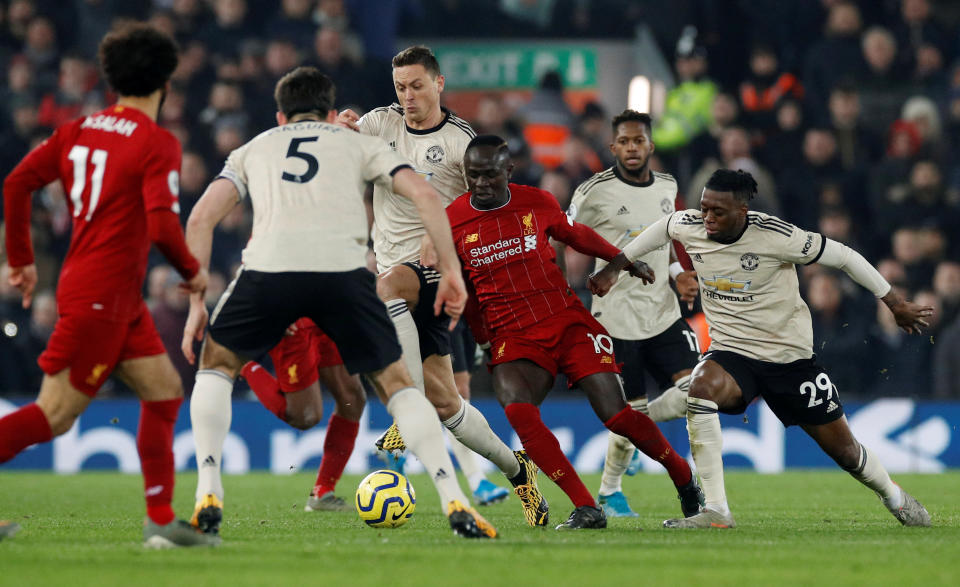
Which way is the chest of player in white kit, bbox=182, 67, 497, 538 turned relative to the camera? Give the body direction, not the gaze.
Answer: away from the camera

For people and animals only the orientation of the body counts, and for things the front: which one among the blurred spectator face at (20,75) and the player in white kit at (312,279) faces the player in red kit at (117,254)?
the blurred spectator face

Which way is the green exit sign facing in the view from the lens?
facing the viewer

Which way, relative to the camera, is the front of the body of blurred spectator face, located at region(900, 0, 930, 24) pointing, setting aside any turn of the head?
toward the camera

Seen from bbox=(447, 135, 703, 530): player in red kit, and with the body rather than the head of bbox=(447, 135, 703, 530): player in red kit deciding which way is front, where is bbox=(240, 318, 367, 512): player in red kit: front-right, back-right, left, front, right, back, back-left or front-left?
back-right

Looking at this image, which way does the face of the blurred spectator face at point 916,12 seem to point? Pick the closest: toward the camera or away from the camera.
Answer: toward the camera

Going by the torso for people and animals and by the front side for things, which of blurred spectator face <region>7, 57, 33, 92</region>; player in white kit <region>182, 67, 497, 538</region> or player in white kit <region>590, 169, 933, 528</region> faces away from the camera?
player in white kit <region>182, 67, 497, 538</region>

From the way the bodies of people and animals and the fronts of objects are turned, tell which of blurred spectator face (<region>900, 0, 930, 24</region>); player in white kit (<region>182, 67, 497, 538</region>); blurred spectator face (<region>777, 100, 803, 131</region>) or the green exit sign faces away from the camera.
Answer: the player in white kit

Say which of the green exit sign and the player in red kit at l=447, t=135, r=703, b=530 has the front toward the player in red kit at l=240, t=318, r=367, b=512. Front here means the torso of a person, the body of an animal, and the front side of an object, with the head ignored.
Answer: the green exit sign

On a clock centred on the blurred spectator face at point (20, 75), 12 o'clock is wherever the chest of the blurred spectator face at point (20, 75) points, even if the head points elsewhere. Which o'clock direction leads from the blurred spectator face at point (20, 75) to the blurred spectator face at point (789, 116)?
the blurred spectator face at point (789, 116) is roughly at 10 o'clock from the blurred spectator face at point (20, 75).

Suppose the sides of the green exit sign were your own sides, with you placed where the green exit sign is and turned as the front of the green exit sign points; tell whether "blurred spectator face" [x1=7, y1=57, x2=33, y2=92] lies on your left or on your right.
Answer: on your right

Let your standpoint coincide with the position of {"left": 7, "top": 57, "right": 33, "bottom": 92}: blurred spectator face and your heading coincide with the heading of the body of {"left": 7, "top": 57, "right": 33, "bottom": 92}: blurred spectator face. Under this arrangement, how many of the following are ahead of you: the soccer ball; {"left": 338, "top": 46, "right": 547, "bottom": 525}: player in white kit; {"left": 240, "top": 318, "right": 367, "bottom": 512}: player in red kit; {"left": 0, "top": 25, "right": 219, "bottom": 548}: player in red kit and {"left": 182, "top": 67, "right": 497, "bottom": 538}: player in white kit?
5

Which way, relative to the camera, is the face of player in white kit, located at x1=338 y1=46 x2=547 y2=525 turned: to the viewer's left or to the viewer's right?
to the viewer's left

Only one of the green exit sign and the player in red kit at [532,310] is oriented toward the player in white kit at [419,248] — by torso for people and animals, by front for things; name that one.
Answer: the green exit sign

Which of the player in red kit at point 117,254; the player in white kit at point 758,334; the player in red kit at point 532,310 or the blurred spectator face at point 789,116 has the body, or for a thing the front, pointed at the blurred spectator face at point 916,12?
the player in red kit at point 117,254

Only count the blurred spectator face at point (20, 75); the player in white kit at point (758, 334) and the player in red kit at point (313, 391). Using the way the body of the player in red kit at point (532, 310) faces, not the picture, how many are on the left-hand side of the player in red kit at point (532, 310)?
1

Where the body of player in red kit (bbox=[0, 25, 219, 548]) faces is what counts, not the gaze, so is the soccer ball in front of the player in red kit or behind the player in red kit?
in front

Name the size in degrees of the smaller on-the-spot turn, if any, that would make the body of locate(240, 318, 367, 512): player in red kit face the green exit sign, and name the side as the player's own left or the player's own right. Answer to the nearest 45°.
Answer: approximately 135° to the player's own left
